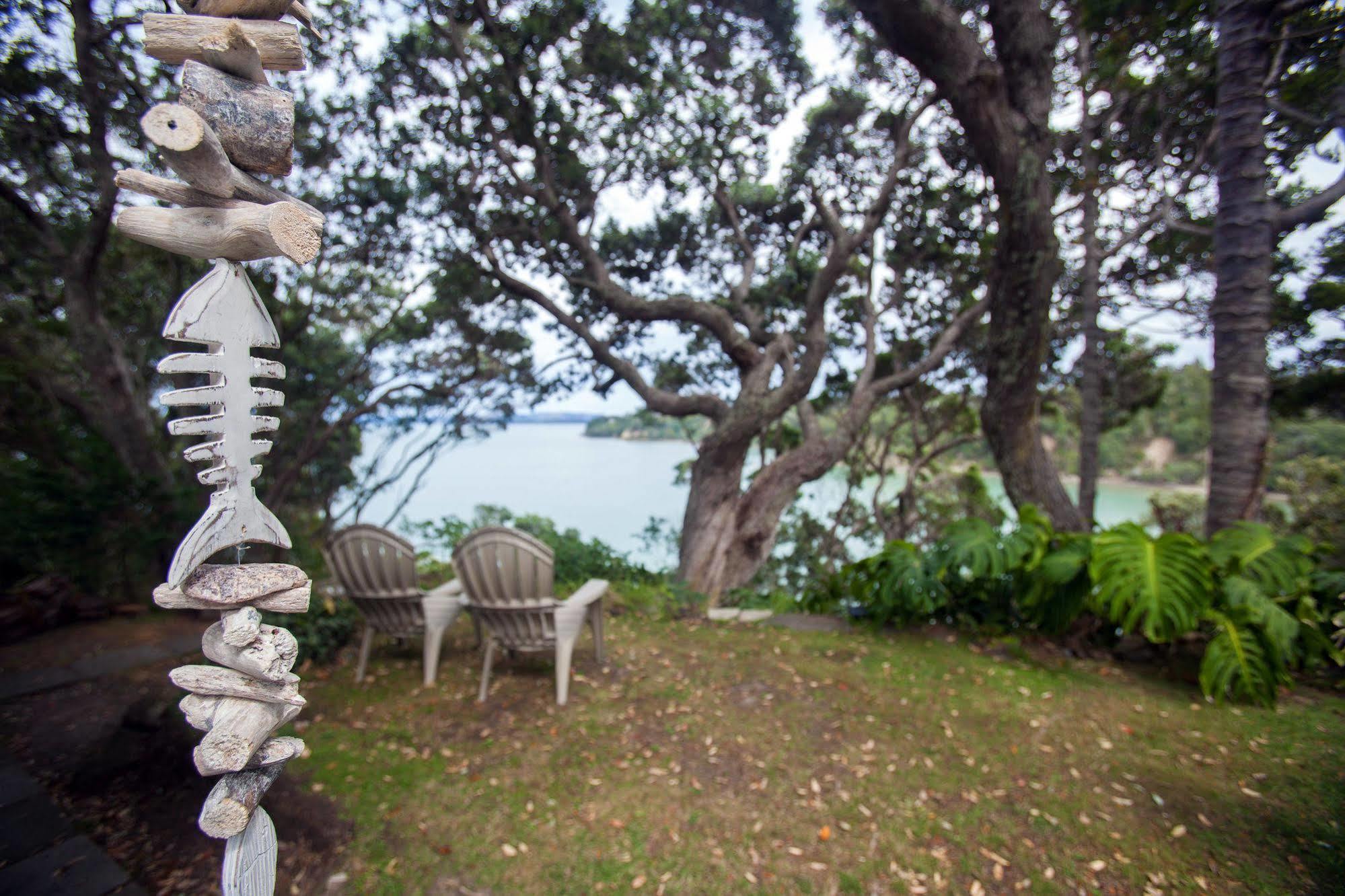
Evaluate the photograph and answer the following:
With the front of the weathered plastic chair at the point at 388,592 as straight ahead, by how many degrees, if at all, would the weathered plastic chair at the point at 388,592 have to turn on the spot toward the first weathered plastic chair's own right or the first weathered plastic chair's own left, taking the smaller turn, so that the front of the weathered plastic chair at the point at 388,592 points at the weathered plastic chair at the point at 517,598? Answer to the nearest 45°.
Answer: approximately 90° to the first weathered plastic chair's own right

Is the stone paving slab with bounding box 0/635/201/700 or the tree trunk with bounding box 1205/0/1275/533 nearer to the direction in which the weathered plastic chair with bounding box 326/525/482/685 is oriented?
the tree trunk

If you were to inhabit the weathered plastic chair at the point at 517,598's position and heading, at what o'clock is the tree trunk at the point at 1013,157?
The tree trunk is roughly at 1 o'clock from the weathered plastic chair.

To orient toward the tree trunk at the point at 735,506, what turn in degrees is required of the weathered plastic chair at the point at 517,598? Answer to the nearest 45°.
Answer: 0° — it already faces it

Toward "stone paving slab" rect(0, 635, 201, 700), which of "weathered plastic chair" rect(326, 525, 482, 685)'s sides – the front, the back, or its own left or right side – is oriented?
left
